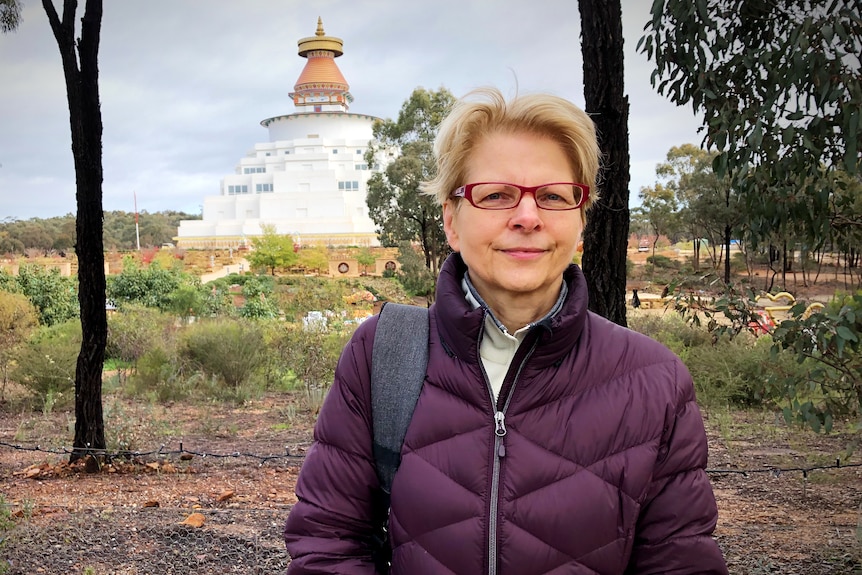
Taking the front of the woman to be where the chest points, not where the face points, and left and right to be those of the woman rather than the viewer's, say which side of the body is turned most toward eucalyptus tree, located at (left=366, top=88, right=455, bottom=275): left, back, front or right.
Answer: back

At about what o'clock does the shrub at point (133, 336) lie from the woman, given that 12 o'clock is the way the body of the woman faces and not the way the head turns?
The shrub is roughly at 5 o'clock from the woman.

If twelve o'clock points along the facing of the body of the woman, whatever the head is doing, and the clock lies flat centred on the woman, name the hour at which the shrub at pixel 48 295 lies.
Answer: The shrub is roughly at 5 o'clock from the woman.

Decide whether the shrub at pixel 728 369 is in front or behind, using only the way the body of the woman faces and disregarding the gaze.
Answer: behind

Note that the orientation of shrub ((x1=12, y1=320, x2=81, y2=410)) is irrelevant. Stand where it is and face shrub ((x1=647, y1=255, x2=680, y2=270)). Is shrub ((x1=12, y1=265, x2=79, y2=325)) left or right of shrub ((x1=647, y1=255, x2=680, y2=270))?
left

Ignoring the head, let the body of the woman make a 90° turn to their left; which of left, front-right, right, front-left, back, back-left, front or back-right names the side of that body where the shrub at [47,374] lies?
back-left

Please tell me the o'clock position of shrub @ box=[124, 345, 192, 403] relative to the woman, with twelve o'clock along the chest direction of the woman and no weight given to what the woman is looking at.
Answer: The shrub is roughly at 5 o'clock from the woman.

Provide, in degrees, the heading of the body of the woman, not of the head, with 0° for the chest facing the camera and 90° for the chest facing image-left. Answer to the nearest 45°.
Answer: approximately 0°

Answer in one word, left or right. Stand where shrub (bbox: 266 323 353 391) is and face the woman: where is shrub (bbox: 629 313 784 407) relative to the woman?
left

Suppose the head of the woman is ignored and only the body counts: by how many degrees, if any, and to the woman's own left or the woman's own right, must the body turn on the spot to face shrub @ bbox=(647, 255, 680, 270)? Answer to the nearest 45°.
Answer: approximately 180°

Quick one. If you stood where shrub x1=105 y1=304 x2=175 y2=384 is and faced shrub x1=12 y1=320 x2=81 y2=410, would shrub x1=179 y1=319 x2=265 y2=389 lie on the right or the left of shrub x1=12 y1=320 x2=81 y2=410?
left
